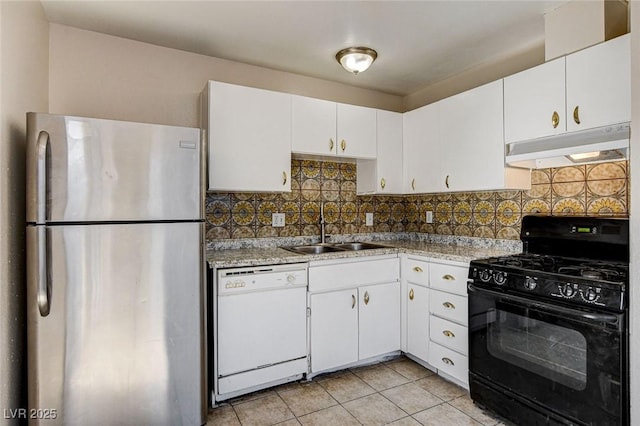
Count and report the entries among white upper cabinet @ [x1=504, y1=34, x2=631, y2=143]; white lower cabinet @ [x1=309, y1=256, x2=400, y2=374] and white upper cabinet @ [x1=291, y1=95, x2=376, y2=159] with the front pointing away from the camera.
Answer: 0

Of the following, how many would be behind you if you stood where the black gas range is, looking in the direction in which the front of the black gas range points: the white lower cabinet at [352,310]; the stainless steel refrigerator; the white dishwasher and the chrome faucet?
0

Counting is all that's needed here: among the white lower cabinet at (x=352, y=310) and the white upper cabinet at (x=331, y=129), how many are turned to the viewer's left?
0

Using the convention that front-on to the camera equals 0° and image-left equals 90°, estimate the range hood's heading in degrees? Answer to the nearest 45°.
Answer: approximately 45°

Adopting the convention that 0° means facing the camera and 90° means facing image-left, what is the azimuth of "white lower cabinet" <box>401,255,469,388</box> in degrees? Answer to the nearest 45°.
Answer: approximately 45°

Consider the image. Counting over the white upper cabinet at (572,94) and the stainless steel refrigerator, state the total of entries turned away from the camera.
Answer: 0

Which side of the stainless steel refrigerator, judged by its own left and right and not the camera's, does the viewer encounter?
front

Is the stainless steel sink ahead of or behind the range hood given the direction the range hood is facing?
ahead

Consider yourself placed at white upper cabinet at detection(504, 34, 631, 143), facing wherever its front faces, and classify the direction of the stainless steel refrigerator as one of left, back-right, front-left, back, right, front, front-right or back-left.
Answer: front

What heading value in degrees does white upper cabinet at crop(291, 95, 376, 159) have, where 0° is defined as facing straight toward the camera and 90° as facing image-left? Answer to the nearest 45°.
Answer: approximately 315°

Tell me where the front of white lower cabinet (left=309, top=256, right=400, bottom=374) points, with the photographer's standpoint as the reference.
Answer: facing the viewer and to the right of the viewer

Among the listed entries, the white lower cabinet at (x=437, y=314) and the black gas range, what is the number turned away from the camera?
0

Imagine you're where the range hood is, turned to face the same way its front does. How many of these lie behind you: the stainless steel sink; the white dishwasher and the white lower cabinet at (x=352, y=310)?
0

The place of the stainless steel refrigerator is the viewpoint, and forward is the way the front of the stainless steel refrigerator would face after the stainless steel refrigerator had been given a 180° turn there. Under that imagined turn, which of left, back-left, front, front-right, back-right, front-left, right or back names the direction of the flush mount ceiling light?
right
